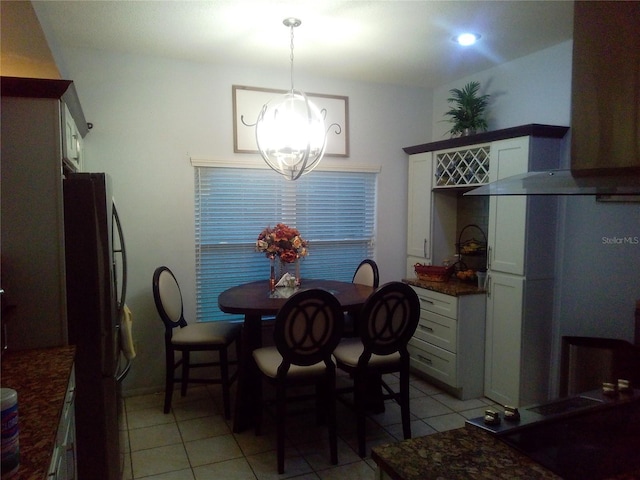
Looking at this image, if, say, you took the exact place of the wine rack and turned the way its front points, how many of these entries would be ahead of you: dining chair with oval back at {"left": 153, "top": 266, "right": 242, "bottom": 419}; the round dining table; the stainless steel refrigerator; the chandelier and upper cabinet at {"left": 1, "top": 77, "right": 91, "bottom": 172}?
5

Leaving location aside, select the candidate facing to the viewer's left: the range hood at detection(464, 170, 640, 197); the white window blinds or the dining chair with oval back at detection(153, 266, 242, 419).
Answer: the range hood

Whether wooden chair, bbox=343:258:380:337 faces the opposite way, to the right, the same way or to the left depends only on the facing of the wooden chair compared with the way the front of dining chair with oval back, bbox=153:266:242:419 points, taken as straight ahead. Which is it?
to the right

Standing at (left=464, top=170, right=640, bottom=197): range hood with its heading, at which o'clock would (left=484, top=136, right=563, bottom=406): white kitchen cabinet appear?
The white kitchen cabinet is roughly at 3 o'clock from the range hood.

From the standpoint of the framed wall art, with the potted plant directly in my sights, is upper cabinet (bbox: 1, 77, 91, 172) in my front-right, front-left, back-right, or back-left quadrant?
back-right

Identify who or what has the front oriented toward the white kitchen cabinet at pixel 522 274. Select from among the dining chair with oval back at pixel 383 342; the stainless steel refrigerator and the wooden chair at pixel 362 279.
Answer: the stainless steel refrigerator

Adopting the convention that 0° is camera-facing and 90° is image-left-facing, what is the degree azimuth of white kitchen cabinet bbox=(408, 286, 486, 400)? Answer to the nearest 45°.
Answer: approximately 45°

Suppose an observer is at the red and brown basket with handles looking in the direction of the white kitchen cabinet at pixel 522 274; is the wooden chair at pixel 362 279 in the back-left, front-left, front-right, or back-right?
back-right

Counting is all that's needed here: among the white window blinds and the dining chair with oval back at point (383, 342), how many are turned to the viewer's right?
0

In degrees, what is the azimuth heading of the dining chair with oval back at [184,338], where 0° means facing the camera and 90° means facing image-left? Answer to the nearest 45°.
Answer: approximately 315°

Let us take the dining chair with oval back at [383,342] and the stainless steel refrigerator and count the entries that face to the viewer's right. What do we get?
1

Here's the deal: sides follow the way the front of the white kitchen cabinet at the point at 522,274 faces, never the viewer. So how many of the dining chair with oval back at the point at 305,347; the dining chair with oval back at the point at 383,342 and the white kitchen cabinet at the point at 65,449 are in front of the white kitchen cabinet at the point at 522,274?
3

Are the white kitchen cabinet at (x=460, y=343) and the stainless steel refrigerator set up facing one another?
yes

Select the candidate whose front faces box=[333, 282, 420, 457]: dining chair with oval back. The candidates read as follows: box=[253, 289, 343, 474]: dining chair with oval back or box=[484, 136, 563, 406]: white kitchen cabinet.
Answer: the white kitchen cabinet

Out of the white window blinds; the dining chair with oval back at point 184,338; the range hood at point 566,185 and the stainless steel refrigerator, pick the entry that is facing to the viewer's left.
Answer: the range hood
